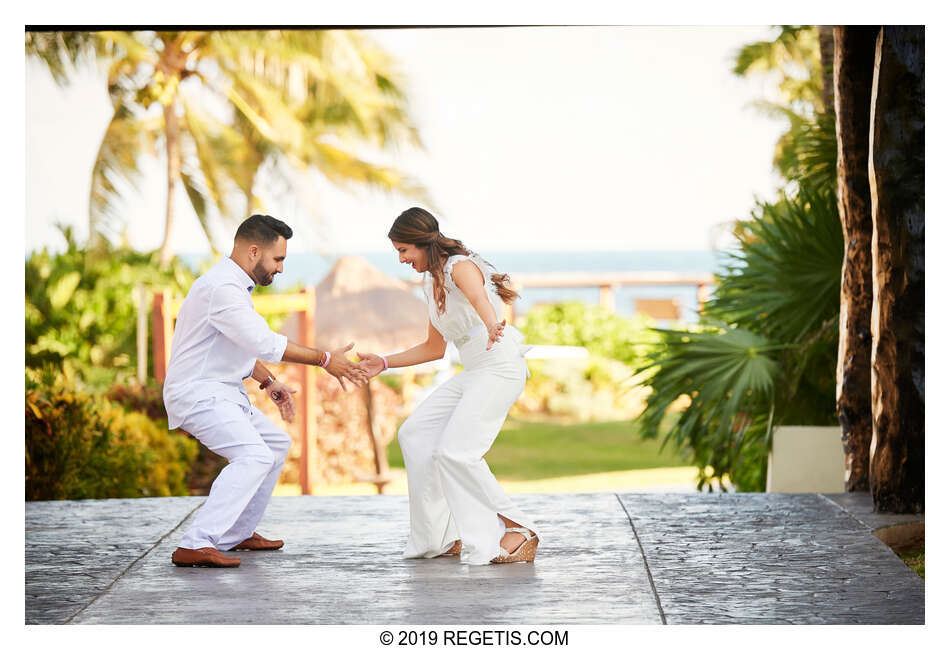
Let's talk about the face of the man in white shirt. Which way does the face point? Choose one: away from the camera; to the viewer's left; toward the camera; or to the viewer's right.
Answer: to the viewer's right

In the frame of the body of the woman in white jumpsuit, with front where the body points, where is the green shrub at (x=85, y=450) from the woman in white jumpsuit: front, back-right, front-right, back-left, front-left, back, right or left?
front-right

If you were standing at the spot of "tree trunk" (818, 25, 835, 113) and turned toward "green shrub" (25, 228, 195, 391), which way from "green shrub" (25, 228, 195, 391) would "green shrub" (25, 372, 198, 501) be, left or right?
left

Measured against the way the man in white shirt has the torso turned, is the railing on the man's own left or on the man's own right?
on the man's own left

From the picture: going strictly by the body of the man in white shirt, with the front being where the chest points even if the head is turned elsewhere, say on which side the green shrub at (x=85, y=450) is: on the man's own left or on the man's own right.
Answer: on the man's own left

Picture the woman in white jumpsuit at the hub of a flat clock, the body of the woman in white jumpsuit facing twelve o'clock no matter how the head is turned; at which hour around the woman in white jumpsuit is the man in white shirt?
The man in white shirt is roughly at 12 o'clock from the woman in white jumpsuit.

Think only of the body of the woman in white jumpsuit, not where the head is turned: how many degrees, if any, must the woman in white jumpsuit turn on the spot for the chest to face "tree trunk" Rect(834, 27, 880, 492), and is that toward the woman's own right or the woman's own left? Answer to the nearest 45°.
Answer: approximately 135° to the woman's own right

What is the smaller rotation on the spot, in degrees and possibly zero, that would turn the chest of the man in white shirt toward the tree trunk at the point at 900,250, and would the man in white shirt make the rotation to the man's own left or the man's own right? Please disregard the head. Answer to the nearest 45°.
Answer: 0° — they already face it

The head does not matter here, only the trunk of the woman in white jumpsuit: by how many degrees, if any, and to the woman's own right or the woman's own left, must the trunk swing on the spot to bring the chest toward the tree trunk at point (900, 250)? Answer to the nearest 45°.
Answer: approximately 180°

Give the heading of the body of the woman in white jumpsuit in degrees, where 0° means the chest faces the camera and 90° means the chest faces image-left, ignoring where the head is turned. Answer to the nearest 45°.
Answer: approximately 90°

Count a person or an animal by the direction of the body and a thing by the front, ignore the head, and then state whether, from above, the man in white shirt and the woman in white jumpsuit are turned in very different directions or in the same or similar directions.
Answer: very different directions

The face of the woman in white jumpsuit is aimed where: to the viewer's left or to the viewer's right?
to the viewer's left

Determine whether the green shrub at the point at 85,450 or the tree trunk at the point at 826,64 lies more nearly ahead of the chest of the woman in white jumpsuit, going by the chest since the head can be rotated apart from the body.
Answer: the green shrub

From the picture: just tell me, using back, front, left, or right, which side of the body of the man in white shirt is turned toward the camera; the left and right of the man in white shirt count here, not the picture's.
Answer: right
